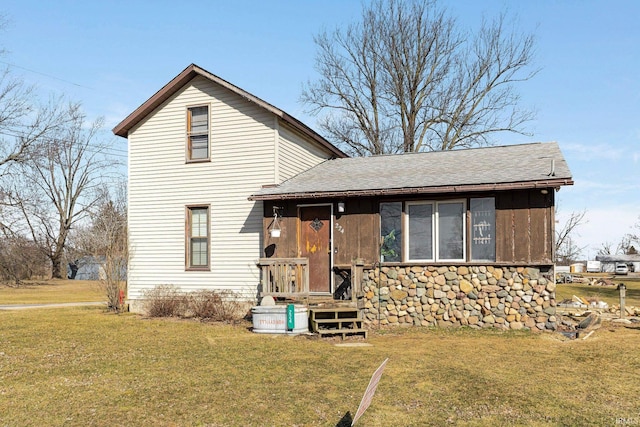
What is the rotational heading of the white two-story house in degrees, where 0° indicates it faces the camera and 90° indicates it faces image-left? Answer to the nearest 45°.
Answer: approximately 0°

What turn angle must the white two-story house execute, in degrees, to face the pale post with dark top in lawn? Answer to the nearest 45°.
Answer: approximately 90° to its left

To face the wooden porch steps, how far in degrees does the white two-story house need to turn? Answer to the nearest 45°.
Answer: approximately 45° to its left
